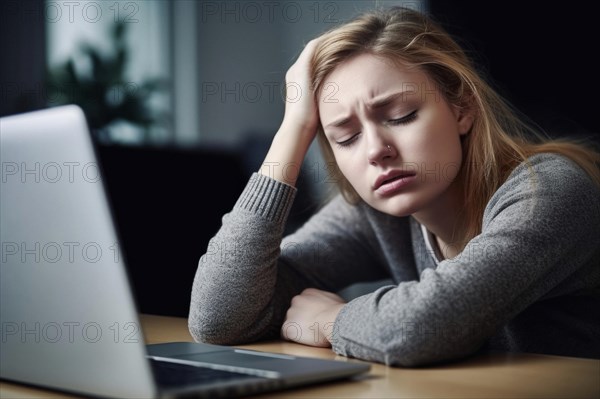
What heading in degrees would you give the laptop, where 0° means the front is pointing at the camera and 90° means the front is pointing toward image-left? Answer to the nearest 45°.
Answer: approximately 225°

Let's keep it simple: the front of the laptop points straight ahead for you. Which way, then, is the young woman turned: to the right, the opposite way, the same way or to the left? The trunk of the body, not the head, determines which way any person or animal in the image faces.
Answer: the opposite way

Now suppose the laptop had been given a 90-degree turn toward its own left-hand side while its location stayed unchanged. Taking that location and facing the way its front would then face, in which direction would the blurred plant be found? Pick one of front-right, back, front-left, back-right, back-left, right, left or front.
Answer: front-right

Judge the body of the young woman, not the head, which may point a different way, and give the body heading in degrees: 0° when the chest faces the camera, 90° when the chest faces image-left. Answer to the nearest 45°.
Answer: approximately 45°

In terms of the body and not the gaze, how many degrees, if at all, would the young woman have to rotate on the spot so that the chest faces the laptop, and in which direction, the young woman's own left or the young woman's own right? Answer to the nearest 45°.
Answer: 0° — they already face it

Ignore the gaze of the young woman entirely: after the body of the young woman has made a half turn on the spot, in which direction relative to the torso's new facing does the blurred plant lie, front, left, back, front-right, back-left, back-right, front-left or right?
left

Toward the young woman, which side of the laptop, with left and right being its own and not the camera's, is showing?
front

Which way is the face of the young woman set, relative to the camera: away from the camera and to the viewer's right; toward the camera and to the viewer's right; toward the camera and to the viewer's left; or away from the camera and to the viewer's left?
toward the camera and to the viewer's left
